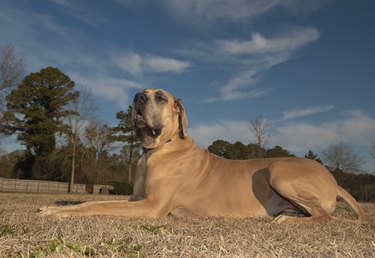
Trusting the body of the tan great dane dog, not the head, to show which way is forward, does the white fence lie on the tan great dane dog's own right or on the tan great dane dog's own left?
on the tan great dane dog's own right

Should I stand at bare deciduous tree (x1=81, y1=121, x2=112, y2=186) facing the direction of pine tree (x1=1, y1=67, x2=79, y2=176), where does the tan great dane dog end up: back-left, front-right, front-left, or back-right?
back-left

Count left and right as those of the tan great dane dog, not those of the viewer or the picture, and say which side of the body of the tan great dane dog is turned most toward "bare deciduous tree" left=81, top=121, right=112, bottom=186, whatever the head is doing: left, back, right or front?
right

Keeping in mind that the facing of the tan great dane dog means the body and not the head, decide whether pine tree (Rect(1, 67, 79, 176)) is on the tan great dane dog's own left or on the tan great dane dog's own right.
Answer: on the tan great dane dog's own right

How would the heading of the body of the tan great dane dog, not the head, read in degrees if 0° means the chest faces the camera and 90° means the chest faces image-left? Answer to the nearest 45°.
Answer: approximately 90°
